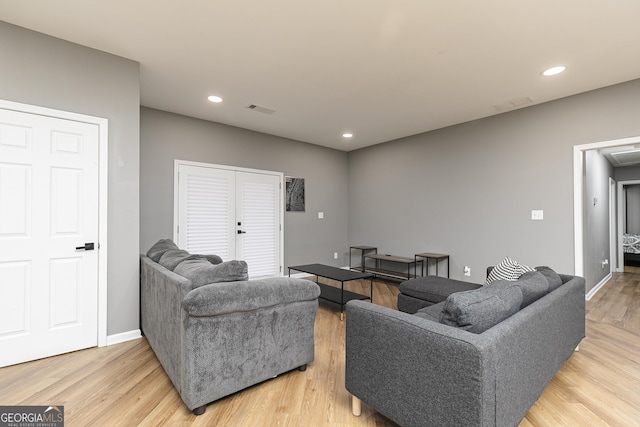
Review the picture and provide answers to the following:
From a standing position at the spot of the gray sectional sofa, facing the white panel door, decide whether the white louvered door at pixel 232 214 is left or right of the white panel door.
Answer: right

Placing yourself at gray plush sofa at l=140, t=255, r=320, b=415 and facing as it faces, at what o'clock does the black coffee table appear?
The black coffee table is roughly at 12 o'clock from the gray plush sofa.

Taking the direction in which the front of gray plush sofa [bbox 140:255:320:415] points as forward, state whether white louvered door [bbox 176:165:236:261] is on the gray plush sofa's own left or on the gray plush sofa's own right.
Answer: on the gray plush sofa's own left

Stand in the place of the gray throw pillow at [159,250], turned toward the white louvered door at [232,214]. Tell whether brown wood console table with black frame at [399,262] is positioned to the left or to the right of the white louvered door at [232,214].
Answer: right

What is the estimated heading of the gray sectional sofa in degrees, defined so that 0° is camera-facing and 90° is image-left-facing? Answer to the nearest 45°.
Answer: approximately 135°

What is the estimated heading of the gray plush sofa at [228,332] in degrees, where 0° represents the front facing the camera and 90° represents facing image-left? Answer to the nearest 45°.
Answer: approximately 225°

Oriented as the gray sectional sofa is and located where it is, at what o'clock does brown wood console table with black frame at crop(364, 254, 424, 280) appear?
The brown wood console table with black frame is roughly at 1 o'clock from the gray sectional sofa.
